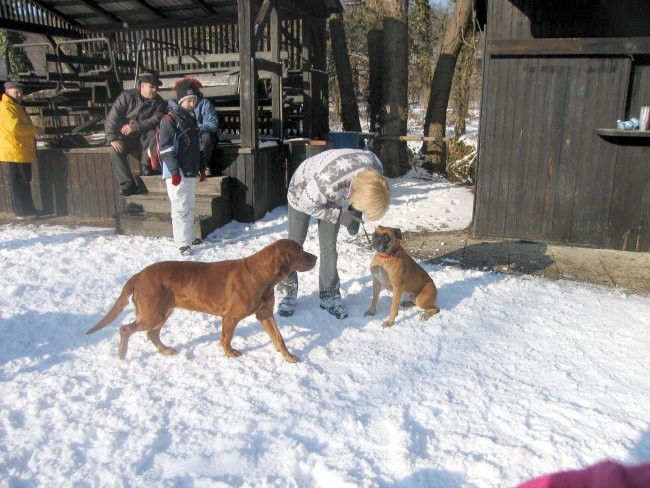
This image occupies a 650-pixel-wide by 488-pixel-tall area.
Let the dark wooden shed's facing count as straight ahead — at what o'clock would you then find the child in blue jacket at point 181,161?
The child in blue jacket is roughly at 2 o'clock from the dark wooden shed.

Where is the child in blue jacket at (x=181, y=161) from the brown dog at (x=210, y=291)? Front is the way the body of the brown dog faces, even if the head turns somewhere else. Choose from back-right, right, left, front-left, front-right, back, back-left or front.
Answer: left

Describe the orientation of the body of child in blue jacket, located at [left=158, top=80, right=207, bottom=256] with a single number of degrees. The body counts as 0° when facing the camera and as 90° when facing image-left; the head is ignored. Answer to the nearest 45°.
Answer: approximately 315°

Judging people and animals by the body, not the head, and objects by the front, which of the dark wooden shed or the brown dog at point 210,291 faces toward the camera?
the dark wooden shed

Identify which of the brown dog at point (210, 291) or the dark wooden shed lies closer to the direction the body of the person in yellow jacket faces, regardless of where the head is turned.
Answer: the dark wooden shed

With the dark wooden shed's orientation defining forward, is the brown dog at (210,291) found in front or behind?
in front

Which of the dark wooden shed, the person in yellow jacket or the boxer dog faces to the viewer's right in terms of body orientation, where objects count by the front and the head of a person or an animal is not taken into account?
the person in yellow jacket

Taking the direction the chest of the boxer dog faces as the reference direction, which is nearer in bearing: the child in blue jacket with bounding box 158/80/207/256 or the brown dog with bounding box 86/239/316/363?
the brown dog

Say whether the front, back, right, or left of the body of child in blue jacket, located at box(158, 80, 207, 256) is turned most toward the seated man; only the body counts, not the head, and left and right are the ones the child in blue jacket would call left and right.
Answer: back

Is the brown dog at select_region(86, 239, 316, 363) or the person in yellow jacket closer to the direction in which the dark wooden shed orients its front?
the brown dog

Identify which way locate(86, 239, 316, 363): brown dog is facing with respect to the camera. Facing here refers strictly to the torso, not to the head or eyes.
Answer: to the viewer's right

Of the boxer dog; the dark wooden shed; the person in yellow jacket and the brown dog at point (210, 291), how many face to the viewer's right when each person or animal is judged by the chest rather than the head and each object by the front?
2

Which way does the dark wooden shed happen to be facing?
toward the camera

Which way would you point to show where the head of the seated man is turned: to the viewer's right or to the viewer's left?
to the viewer's right

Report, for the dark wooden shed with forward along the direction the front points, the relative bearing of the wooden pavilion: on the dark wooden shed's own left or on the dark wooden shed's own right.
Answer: on the dark wooden shed's own right

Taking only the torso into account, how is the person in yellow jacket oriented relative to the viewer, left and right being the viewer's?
facing to the right of the viewer

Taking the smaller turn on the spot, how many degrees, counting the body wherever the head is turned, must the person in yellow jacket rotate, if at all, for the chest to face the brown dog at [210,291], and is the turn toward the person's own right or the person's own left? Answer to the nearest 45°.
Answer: approximately 90° to the person's own right

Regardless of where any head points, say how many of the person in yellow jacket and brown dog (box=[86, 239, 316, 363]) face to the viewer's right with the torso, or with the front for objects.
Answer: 2

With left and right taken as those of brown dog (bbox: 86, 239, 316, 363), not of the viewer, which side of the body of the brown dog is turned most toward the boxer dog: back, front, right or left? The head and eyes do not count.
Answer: front
